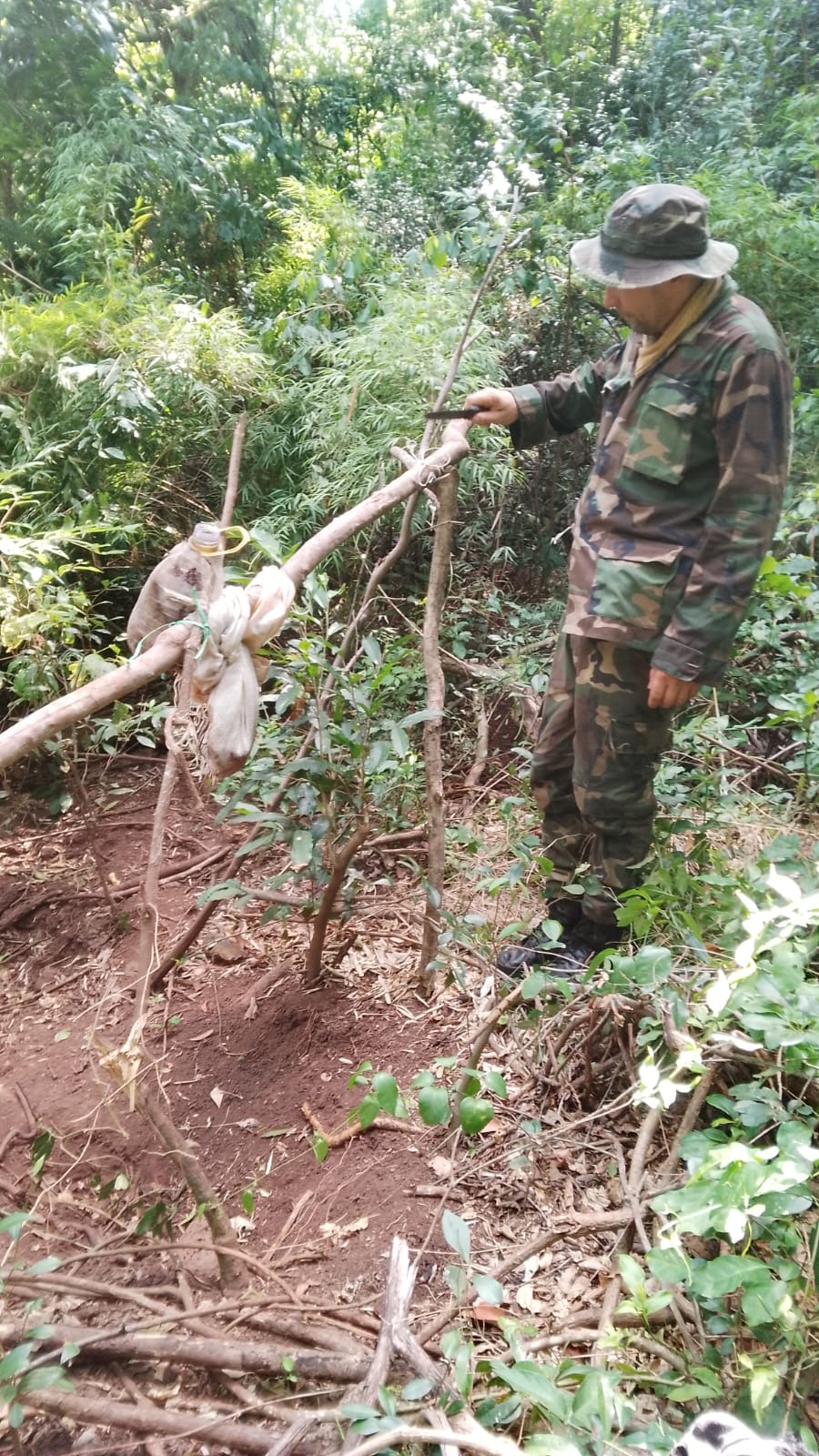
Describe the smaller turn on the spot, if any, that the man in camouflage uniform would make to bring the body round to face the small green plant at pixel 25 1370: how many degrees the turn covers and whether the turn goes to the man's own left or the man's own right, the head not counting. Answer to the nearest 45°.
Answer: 0° — they already face it

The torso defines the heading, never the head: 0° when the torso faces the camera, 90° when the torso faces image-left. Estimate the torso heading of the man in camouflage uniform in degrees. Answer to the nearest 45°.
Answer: approximately 45°

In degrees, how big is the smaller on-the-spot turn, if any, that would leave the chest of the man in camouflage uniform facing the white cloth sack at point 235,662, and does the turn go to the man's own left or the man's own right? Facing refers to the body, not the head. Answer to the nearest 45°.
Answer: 0° — they already face it
